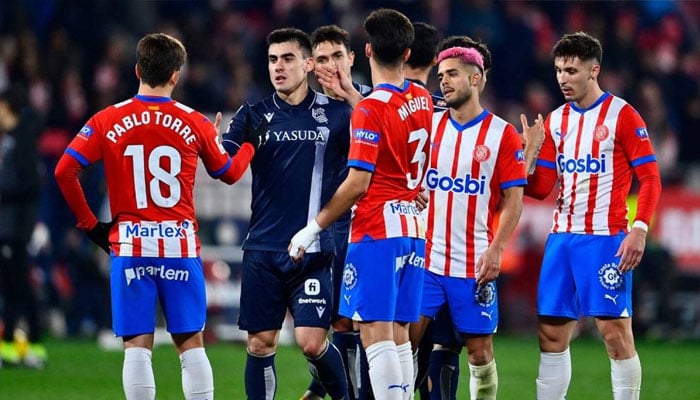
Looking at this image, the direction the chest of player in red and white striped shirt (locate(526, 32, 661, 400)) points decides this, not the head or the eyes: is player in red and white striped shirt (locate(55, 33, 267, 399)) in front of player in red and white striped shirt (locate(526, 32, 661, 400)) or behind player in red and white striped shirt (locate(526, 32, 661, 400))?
in front

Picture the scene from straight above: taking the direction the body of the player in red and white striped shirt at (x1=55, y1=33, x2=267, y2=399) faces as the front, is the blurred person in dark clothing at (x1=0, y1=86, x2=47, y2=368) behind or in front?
in front

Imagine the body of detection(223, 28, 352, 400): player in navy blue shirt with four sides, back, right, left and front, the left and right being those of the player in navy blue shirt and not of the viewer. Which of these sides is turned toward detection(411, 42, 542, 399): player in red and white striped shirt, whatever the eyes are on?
left

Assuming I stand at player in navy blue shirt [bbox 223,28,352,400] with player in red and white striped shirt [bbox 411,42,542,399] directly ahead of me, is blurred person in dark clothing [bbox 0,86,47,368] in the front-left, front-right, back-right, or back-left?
back-left

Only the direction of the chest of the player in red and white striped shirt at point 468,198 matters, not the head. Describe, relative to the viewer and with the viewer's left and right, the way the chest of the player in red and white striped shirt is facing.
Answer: facing the viewer and to the left of the viewer

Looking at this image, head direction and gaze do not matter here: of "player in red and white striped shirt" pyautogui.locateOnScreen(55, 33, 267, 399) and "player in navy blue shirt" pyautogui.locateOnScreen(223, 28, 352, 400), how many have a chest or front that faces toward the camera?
1

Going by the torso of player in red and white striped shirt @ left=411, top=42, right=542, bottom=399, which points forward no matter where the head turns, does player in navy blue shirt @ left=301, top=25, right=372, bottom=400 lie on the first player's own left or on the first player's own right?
on the first player's own right

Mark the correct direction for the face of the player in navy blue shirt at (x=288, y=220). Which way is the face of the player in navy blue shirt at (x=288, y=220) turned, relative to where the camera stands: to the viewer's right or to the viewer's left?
to the viewer's left

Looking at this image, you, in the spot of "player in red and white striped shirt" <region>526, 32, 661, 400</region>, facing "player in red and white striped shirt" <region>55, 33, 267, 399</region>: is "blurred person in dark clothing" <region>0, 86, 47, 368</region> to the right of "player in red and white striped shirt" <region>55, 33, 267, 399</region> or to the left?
right

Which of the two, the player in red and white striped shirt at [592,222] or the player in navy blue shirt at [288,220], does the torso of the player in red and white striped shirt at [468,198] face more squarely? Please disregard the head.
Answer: the player in navy blue shirt

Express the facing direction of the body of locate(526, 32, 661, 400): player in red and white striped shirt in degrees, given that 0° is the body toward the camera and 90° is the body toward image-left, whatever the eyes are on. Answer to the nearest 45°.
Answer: approximately 45°

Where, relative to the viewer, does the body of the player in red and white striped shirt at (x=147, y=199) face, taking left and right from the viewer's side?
facing away from the viewer

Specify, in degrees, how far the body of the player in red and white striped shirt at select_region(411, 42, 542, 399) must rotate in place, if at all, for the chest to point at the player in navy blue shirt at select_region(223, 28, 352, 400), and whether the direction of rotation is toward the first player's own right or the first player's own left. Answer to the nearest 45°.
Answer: approximately 45° to the first player's own right

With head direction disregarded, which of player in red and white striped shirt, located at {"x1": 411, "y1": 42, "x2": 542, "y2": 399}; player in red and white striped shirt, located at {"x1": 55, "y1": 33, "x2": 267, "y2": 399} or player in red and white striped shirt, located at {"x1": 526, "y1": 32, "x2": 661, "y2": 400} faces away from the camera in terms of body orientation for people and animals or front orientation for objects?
player in red and white striped shirt, located at {"x1": 55, "y1": 33, "x2": 267, "y2": 399}
